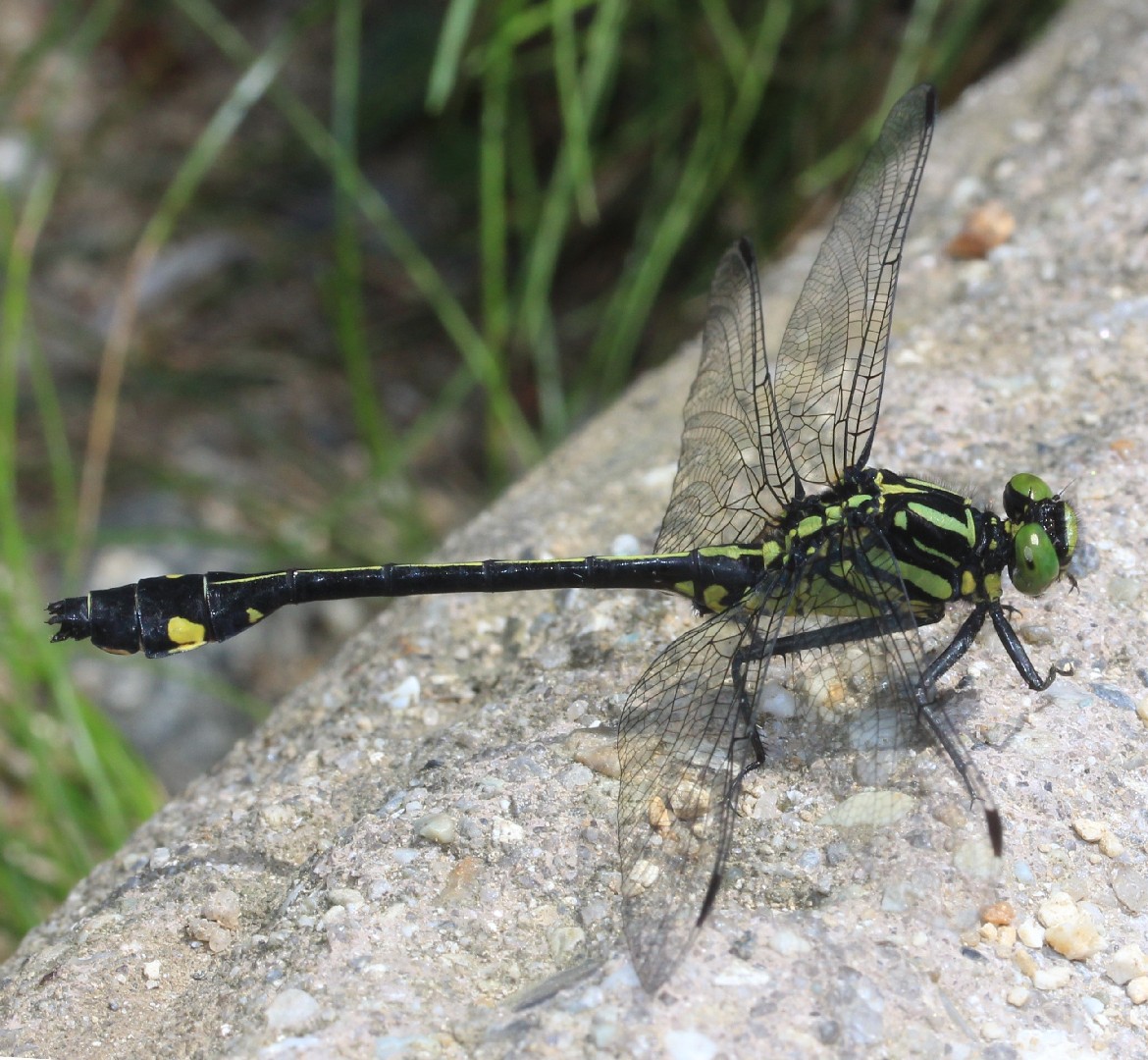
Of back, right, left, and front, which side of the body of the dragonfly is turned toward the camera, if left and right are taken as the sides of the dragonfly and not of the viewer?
right
